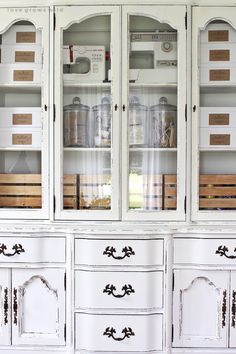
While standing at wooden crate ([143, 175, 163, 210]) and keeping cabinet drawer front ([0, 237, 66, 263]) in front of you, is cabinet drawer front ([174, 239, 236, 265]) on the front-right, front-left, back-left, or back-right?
back-left

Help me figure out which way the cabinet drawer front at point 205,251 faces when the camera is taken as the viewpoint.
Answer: facing the viewer

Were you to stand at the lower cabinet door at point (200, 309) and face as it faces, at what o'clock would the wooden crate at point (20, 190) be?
The wooden crate is roughly at 3 o'clock from the lower cabinet door.

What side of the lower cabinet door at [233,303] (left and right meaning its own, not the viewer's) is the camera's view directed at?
front

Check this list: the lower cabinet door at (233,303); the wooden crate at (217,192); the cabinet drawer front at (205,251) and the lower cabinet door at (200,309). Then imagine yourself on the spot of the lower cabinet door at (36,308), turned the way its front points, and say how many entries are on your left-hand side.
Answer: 4

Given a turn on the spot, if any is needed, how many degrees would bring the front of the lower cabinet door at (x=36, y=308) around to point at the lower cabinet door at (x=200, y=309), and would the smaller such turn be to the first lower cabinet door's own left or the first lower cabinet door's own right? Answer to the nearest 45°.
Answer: approximately 90° to the first lower cabinet door's own left
